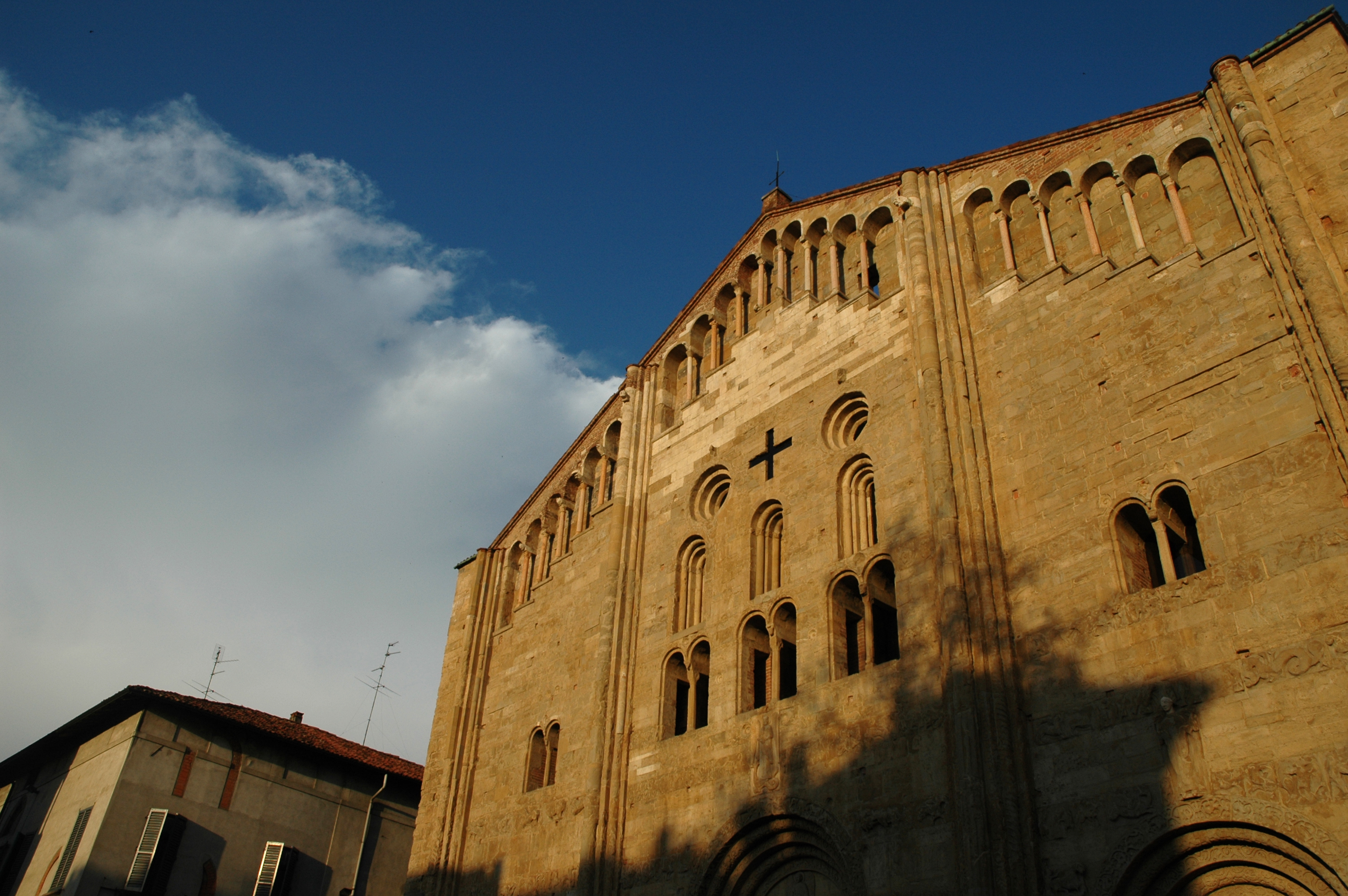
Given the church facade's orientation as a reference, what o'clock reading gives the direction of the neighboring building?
The neighboring building is roughly at 3 o'clock from the church facade.

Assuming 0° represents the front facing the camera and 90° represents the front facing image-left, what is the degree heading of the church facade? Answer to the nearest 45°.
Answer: approximately 45°
